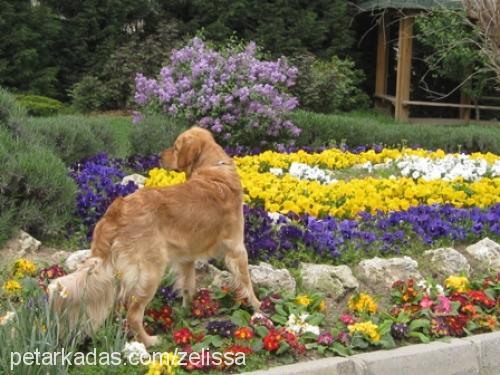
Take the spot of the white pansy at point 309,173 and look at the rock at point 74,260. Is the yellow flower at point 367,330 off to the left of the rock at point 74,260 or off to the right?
left

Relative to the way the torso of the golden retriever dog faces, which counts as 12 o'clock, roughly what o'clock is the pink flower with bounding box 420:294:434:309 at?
The pink flower is roughly at 1 o'clock from the golden retriever dog.

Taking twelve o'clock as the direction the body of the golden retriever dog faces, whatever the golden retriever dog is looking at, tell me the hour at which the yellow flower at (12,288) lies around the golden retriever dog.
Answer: The yellow flower is roughly at 8 o'clock from the golden retriever dog.

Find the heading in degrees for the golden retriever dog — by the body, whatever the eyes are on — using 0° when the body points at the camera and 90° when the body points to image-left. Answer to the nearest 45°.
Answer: approximately 225°

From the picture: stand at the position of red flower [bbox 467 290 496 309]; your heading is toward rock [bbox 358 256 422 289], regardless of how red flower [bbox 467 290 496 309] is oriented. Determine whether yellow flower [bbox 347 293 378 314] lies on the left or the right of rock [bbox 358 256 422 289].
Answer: left

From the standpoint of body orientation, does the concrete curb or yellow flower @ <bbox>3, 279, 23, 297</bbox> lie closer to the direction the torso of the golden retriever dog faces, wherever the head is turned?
the concrete curb

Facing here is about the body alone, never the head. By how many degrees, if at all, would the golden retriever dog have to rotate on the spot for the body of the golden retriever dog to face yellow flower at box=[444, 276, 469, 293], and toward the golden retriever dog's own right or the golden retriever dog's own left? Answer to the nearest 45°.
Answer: approximately 45° to the golden retriever dog's own right

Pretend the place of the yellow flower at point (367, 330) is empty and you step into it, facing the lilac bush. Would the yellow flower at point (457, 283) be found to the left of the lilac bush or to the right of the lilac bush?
right

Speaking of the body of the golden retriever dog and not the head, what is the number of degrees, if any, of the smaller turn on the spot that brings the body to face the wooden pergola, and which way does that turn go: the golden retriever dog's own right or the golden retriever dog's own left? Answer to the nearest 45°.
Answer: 0° — it already faces it

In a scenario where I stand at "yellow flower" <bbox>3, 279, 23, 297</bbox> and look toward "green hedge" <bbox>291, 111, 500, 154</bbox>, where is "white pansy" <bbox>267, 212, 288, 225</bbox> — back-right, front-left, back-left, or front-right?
front-right

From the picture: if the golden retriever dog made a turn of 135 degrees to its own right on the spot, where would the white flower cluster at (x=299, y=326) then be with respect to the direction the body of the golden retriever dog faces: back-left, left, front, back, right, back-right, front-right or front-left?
left

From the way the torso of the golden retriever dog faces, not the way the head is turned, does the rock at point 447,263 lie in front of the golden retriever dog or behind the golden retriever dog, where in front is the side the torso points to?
in front

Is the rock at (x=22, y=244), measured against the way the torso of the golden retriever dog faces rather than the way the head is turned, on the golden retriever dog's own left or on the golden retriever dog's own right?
on the golden retriever dog's own left

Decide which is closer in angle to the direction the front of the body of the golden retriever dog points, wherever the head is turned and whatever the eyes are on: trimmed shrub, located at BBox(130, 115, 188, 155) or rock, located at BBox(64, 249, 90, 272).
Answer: the trimmed shrub

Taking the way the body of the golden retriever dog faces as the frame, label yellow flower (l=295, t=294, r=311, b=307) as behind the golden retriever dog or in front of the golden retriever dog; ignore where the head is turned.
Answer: in front

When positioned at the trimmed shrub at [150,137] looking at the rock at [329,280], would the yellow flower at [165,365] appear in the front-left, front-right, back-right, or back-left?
front-right

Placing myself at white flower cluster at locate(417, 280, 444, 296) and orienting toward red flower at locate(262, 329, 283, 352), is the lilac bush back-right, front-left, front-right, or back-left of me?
back-right
